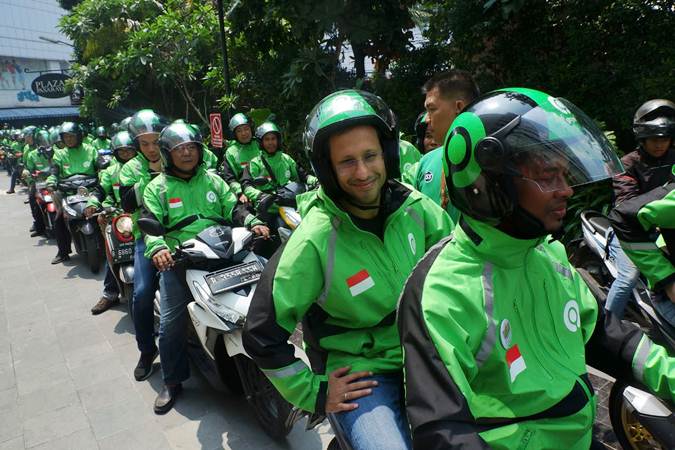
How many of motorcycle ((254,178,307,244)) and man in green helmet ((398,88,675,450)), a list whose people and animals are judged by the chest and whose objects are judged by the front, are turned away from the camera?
0

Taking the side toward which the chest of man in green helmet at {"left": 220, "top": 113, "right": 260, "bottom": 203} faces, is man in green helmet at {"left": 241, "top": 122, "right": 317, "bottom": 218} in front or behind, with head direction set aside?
in front

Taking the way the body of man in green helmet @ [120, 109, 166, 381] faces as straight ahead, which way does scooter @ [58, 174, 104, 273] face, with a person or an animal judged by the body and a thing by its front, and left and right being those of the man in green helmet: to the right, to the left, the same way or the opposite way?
the same way

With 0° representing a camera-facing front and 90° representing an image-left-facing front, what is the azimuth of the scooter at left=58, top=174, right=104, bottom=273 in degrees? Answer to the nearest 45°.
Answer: approximately 315°

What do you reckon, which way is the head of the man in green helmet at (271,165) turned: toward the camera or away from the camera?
toward the camera

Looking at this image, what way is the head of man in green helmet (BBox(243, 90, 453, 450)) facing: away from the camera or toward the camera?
toward the camera

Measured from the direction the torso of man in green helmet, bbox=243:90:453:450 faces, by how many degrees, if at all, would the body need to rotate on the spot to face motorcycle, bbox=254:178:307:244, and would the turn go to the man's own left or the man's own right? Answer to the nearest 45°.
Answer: approximately 135° to the man's own left

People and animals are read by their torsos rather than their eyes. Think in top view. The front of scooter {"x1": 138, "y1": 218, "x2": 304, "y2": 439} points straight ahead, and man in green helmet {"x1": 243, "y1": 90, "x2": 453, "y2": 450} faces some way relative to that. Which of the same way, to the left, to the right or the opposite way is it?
the same way

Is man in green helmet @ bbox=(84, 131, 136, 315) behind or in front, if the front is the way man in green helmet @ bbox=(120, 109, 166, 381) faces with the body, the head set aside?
behind

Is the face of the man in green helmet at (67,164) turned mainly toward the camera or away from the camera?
toward the camera

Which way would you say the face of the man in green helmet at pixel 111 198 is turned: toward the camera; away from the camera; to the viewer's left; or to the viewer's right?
toward the camera

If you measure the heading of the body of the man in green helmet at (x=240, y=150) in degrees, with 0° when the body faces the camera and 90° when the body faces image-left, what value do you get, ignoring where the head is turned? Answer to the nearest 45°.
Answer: approximately 315°

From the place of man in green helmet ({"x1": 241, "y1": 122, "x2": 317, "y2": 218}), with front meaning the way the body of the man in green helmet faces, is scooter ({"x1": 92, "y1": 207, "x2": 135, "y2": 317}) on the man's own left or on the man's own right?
on the man's own right

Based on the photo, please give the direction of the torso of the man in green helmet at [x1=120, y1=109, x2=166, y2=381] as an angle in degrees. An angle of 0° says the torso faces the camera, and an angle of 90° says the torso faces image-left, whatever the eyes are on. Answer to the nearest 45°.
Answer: approximately 315°

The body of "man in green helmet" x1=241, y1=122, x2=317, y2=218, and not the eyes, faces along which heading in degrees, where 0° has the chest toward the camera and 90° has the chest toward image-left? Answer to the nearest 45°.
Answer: approximately 315°

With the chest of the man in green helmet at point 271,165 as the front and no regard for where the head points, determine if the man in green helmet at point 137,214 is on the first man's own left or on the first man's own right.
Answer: on the first man's own right

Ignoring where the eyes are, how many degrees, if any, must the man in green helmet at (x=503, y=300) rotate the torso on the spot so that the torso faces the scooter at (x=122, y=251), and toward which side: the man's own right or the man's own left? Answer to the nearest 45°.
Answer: approximately 180°

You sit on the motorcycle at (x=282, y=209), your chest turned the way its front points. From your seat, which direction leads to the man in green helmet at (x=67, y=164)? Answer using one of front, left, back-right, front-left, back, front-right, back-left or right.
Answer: back
